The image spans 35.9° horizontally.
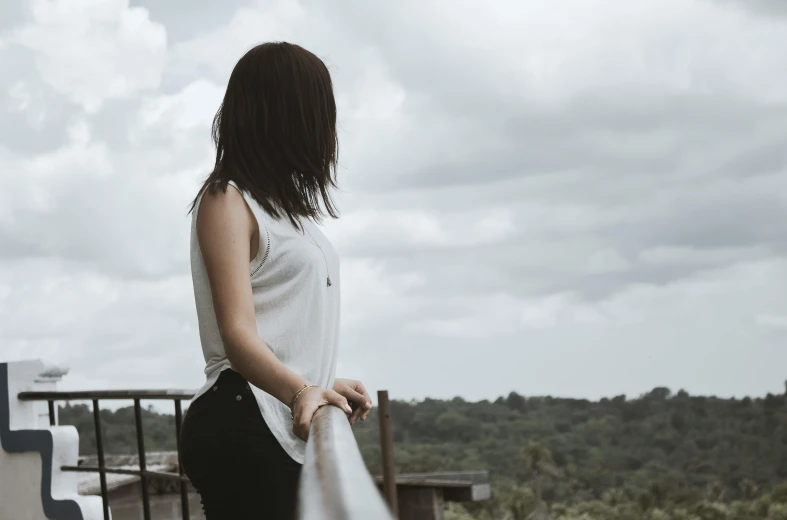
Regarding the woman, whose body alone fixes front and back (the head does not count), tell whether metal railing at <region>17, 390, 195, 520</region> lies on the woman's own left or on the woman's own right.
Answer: on the woman's own left

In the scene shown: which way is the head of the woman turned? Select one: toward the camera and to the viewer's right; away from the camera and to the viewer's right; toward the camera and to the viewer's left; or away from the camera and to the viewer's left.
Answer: away from the camera and to the viewer's right

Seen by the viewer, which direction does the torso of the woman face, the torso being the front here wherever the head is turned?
to the viewer's right

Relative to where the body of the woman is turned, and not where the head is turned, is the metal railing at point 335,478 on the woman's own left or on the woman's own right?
on the woman's own right
